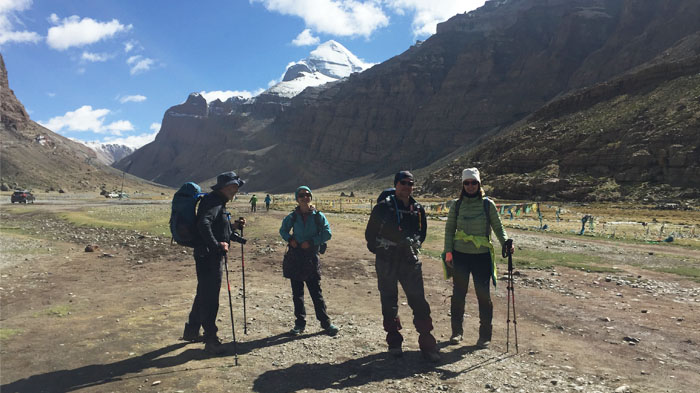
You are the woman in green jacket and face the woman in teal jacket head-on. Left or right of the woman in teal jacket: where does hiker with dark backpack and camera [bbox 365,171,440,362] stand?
left

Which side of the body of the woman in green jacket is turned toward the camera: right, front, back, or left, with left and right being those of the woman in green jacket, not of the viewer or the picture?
front

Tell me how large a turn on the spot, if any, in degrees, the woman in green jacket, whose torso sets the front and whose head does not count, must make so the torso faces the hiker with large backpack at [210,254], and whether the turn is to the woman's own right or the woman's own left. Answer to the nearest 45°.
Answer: approximately 90° to the woman's own right

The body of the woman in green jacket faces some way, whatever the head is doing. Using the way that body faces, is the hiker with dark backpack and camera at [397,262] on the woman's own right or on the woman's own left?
on the woman's own right

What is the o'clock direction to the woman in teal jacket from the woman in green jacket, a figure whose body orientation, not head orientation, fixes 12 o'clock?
The woman in teal jacket is roughly at 3 o'clock from the woman in green jacket.

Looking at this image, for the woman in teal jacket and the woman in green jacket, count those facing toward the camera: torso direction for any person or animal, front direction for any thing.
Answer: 2

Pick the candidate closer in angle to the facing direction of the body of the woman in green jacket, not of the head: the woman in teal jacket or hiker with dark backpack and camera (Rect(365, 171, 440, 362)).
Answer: the hiker with dark backpack and camera

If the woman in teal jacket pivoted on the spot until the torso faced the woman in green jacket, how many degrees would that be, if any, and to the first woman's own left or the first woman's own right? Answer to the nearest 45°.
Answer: approximately 90° to the first woman's own left

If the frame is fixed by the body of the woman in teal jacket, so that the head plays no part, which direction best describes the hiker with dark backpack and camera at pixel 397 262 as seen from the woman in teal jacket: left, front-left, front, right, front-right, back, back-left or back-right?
front-left
